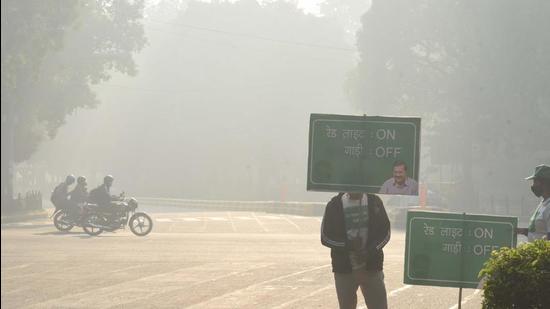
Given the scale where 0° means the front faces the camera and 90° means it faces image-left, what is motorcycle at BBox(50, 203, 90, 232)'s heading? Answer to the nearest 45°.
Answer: approximately 270°

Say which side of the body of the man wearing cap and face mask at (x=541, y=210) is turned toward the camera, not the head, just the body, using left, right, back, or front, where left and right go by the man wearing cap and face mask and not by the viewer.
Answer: left

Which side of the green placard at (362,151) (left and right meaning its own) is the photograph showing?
front

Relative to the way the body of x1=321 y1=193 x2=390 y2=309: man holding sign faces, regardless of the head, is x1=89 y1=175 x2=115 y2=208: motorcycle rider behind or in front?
behind

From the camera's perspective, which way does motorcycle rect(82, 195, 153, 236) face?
to the viewer's right

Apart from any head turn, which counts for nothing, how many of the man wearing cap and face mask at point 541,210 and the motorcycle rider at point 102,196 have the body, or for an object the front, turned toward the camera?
0

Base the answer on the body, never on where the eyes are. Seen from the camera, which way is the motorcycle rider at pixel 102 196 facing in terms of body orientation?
to the viewer's right
